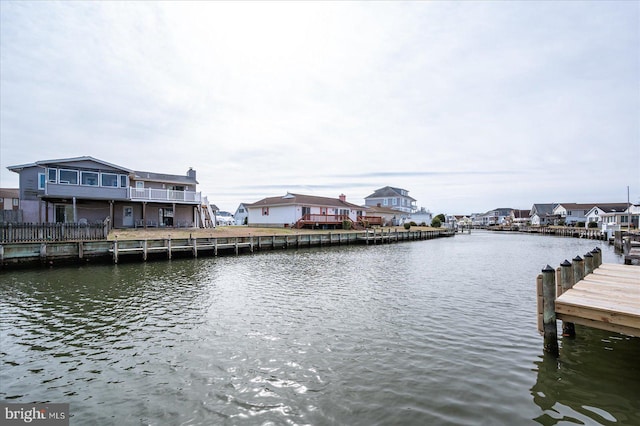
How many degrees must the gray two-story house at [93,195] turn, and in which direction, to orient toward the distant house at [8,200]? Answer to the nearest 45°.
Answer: approximately 135° to its right

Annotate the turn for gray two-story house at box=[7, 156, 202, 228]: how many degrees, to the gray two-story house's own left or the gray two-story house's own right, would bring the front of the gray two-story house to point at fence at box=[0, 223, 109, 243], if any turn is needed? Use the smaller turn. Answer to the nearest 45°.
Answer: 0° — it already faces it

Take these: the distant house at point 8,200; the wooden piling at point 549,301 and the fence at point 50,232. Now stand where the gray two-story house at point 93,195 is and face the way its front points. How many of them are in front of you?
2

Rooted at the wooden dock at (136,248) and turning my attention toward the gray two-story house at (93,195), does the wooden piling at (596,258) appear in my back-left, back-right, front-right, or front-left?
back-right

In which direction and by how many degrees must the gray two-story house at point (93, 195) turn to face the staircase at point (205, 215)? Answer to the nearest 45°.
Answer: approximately 135° to its left

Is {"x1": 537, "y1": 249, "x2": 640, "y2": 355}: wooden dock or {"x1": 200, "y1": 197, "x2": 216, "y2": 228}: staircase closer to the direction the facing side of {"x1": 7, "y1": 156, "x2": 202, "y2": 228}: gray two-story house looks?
the wooden dock

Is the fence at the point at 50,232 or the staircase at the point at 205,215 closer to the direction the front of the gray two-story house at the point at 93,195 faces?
the fence

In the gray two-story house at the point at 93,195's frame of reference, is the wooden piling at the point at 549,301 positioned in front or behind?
in front

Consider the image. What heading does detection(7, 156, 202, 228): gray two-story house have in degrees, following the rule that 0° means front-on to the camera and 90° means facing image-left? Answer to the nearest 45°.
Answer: approximately 0°

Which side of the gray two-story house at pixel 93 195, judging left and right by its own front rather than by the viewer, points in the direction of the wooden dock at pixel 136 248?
front
